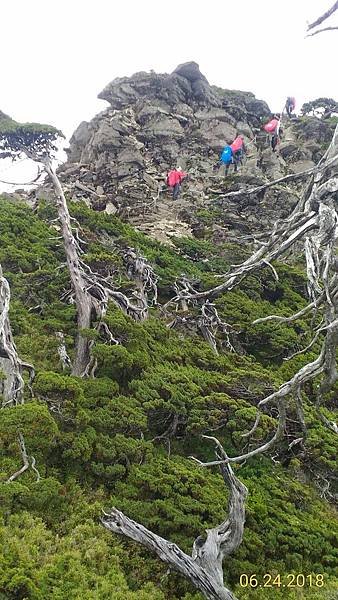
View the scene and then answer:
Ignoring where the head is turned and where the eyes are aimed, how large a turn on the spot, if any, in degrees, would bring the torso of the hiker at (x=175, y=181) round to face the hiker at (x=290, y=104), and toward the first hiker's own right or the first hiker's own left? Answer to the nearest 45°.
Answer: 0° — they already face them

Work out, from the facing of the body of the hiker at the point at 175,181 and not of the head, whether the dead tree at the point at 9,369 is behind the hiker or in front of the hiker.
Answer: behind

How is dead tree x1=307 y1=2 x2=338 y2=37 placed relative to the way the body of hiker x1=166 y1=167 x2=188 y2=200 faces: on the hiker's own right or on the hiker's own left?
on the hiker's own right

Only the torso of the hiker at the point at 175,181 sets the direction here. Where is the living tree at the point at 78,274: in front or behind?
behind

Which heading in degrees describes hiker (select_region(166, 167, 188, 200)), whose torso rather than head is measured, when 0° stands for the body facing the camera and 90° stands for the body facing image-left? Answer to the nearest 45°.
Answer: approximately 225°

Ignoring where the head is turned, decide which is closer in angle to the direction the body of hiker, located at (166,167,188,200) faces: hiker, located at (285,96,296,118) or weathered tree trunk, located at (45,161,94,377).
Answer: the hiker

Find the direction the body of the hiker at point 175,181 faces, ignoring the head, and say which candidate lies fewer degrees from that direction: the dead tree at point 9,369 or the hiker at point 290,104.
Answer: the hiker

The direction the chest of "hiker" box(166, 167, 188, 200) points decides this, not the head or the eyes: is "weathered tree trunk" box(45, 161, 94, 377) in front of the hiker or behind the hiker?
behind

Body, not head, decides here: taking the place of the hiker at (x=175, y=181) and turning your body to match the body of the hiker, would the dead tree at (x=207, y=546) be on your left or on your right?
on your right
